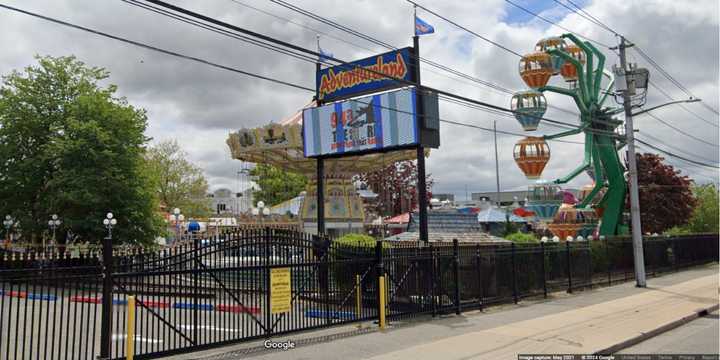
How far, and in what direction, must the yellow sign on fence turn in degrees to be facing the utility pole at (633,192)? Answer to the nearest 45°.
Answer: approximately 135° to its left

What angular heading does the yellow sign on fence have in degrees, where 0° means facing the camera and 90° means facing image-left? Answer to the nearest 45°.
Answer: approximately 0°

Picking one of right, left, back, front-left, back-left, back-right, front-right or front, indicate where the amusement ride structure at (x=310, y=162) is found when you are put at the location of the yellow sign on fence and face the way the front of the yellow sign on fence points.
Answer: back

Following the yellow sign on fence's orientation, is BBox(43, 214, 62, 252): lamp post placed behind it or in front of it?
behind

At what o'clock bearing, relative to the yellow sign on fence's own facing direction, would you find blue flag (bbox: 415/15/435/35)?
The blue flag is roughly at 7 o'clock from the yellow sign on fence.

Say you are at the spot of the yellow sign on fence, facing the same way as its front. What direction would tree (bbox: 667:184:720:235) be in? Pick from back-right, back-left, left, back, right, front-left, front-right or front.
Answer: back-left

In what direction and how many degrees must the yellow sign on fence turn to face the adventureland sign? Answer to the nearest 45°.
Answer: approximately 180°

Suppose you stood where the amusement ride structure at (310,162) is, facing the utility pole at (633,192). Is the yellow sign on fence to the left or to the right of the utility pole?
right

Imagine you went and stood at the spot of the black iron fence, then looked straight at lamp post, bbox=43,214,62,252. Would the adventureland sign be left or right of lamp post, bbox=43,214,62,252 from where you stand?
right

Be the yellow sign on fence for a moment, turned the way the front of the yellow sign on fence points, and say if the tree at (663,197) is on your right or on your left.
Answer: on your left

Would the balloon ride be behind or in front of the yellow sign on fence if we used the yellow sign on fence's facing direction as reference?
behind

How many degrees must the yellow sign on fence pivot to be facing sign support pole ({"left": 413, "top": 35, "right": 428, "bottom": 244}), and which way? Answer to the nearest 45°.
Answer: approximately 135° to its left
